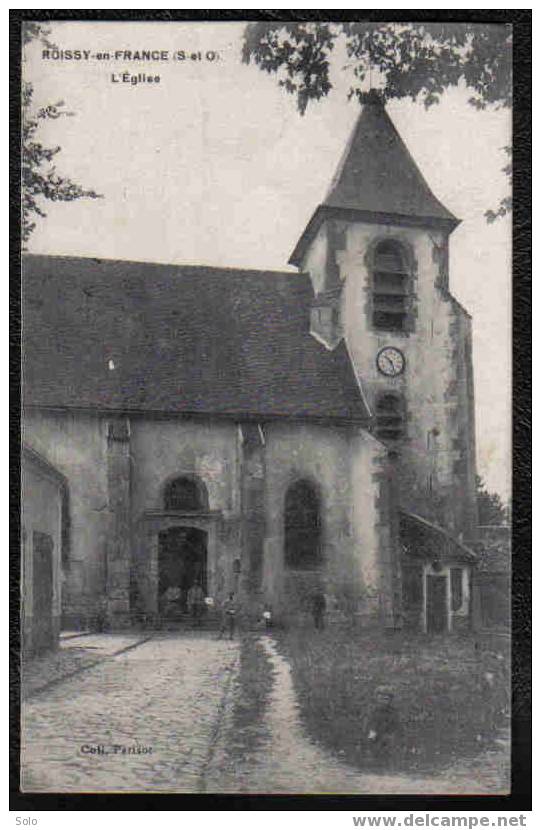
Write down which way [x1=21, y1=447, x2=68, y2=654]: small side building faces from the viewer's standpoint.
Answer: facing the viewer and to the right of the viewer

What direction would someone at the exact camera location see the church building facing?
facing the viewer

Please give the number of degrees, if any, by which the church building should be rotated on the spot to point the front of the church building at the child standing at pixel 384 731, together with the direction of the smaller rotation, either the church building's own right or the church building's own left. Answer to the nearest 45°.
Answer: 0° — it already faces them
